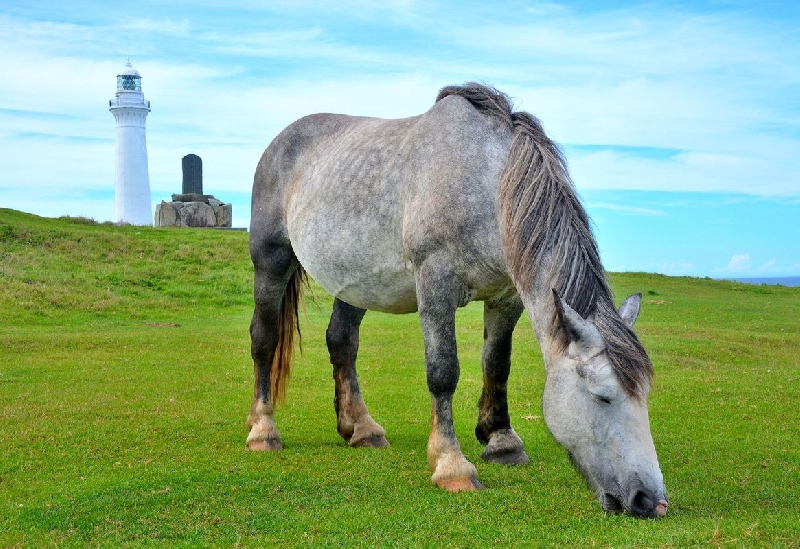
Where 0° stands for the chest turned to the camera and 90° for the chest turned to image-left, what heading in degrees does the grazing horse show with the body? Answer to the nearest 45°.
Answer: approximately 315°

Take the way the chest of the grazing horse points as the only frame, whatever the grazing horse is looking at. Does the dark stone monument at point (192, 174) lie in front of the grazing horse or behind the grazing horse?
behind

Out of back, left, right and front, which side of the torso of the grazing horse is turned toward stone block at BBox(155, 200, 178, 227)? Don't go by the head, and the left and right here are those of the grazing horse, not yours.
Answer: back

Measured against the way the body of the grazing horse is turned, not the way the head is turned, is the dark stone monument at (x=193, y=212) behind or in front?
behind

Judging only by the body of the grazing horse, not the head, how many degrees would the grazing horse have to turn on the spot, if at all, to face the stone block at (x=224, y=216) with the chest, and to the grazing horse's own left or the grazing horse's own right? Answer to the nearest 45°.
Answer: approximately 135° to the grazing horse's own left
